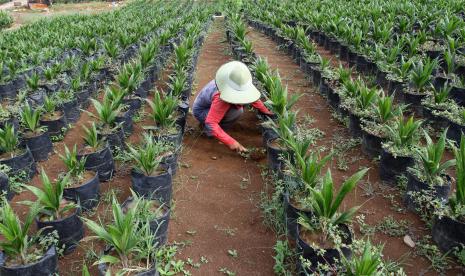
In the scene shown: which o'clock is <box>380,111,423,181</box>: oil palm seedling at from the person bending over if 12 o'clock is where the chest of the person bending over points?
The oil palm seedling is roughly at 11 o'clock from the person bending over.

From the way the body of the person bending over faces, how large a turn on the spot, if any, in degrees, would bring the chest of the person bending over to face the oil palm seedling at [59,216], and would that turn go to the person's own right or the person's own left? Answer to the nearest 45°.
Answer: approximately 90° to the person's own right

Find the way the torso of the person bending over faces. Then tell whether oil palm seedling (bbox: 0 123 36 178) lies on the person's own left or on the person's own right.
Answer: on the person's own right

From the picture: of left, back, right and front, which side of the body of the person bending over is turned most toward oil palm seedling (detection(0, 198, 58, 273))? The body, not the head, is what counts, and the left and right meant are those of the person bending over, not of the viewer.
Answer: right

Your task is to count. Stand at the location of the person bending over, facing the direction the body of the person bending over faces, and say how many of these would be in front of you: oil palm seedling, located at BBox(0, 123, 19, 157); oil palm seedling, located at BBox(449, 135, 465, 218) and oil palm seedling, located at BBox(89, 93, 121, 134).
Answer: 1

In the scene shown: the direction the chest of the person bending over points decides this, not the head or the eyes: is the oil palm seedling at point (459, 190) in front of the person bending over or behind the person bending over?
in front

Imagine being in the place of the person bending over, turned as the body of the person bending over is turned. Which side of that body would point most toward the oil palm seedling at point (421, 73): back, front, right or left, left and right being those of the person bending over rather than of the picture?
left

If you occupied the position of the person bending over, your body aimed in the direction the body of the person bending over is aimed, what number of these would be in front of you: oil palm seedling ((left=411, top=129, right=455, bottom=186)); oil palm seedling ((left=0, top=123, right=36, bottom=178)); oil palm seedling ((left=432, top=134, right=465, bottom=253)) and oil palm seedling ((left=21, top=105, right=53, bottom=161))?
2

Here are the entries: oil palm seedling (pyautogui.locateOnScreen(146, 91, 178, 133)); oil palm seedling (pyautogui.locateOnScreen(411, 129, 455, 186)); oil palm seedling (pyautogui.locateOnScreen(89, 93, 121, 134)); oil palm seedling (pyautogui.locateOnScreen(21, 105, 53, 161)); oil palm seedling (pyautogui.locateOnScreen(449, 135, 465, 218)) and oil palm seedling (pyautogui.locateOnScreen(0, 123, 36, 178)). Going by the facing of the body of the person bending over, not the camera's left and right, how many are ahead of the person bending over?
2

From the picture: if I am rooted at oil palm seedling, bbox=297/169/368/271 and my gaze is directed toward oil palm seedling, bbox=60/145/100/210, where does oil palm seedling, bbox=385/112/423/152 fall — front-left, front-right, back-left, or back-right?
back-right

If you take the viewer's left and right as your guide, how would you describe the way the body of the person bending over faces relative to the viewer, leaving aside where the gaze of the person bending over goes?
facing the viewer and to the right of the viewer

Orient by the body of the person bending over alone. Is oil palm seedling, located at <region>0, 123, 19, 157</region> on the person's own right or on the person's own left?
on the person's own right

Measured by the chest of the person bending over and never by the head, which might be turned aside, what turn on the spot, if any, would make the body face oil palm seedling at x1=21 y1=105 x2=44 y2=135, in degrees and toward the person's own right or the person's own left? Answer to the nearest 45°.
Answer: approximately 135° to the person's own right

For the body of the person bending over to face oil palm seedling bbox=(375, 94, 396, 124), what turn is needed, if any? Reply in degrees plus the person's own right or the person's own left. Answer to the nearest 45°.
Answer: approximately 45° to the person's own left

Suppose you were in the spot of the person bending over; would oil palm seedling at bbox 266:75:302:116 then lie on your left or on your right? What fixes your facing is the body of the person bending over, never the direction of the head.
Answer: on your left

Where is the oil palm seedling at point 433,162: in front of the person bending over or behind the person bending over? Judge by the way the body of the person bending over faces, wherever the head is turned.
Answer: in front
